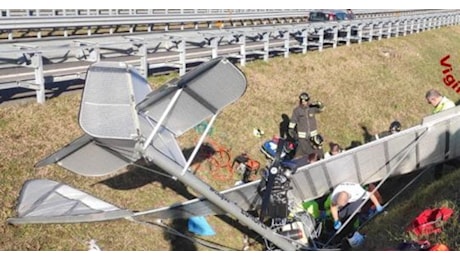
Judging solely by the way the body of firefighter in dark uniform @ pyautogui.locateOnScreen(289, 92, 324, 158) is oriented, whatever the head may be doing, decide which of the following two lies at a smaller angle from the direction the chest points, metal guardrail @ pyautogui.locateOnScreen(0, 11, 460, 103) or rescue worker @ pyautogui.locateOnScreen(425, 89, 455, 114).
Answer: the rescue worker

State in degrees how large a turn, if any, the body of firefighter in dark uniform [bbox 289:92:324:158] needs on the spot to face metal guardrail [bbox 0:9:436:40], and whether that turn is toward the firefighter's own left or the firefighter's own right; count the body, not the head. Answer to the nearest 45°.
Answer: approximately 135° to the firefighter's own right

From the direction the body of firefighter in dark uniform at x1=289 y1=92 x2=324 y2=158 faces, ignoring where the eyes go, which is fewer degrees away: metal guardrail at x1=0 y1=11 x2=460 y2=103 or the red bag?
the red bag

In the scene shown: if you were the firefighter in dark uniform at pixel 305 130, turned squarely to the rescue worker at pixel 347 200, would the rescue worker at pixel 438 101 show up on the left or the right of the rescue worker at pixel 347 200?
left

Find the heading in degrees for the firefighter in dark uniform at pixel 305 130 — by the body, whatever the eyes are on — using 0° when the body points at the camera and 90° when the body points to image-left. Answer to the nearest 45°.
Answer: approximately 0°

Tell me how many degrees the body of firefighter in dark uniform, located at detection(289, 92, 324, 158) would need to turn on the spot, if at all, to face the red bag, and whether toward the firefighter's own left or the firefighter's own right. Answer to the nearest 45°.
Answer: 0° — they already face it

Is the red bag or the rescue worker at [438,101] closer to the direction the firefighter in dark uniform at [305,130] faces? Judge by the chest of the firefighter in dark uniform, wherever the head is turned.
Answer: the red bag

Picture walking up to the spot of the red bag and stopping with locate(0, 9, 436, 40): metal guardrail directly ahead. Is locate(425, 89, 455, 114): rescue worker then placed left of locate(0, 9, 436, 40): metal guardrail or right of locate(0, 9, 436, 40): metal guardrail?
right

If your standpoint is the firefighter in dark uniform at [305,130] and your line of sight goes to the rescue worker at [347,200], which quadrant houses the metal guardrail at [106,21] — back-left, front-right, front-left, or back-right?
back-right

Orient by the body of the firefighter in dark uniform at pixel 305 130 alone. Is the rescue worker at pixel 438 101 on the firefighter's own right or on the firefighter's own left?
on the firefighter's own left
